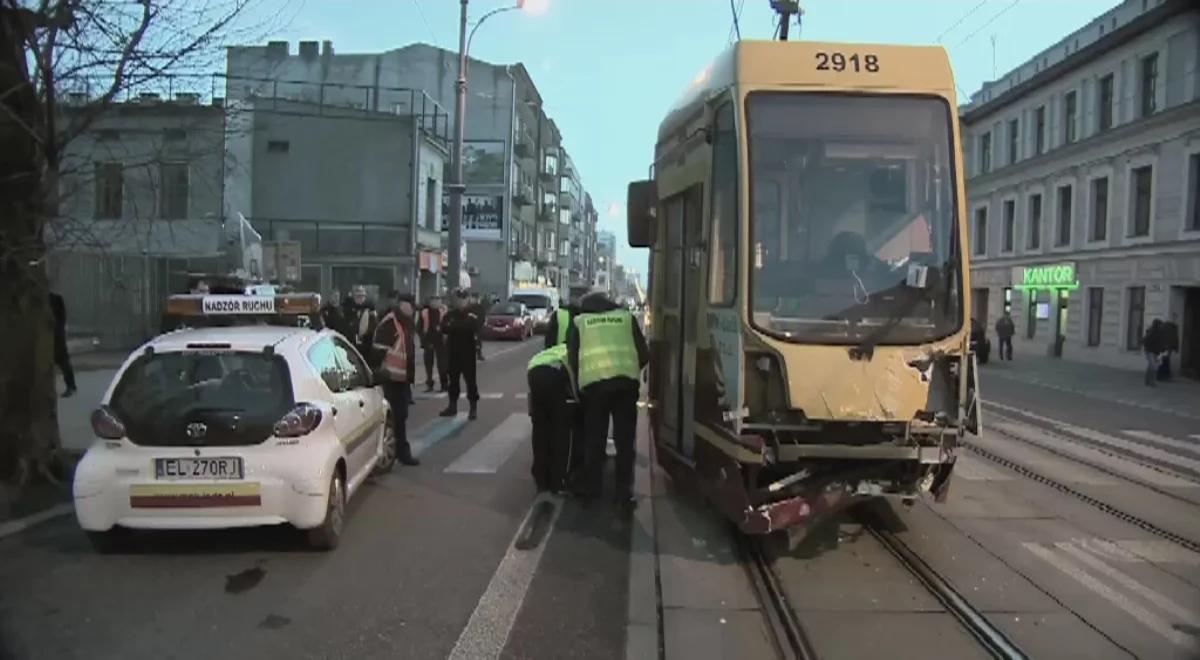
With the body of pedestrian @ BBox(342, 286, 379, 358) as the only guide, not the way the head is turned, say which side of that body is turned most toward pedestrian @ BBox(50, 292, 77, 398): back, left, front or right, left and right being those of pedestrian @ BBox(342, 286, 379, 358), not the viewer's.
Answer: right

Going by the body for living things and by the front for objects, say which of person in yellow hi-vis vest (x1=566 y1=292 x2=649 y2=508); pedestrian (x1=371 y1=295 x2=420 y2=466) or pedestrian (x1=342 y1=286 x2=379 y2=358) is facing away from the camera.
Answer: the person in yellow hi-vis vest

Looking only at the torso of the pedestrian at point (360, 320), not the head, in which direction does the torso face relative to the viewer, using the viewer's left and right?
facing the viewer

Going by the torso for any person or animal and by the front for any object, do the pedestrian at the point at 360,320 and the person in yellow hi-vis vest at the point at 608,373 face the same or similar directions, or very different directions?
very different directions

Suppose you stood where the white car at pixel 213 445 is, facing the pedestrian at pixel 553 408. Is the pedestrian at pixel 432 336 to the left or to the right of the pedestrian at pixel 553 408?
left

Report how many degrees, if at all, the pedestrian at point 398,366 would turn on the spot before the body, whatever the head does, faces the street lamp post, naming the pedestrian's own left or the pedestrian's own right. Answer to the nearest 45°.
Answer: approximately 90° to the pedestrian's own left

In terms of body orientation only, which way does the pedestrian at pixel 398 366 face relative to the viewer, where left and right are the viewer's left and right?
facing to the right of the viewer

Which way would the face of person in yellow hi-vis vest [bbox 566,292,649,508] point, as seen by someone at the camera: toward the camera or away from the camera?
away from the camera

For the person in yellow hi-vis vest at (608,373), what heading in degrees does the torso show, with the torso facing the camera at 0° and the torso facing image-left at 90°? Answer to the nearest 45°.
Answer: approximately 180°

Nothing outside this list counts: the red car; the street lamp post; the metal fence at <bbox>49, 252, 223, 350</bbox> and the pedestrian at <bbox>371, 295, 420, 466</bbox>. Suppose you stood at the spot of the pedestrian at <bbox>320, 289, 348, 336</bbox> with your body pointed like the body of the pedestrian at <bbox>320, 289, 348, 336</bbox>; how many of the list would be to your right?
1

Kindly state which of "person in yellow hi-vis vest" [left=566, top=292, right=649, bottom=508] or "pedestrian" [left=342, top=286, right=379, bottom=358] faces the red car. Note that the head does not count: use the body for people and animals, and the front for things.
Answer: the person in yellow hi-vis vest
